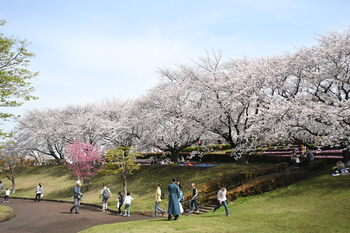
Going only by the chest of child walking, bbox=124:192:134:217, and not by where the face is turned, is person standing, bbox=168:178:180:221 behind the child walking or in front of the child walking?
behind

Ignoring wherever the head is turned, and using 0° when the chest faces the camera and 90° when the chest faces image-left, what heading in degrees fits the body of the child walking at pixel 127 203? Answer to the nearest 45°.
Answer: approximately 180°

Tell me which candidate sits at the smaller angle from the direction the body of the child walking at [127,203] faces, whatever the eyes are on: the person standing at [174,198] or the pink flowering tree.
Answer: the pink flowering tree
